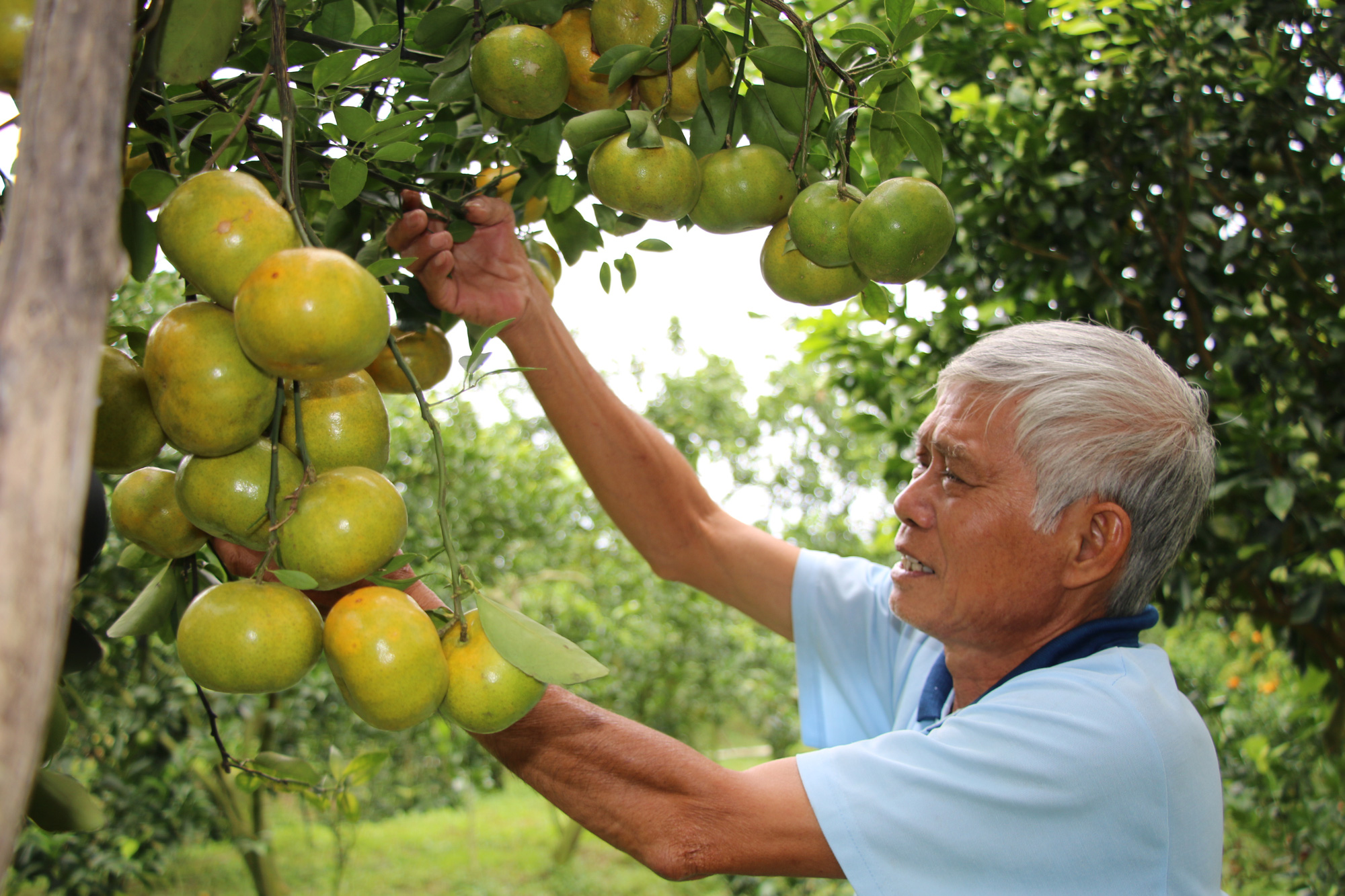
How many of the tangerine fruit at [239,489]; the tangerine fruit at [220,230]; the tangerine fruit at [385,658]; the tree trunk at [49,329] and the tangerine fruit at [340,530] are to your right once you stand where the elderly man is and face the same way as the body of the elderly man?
0

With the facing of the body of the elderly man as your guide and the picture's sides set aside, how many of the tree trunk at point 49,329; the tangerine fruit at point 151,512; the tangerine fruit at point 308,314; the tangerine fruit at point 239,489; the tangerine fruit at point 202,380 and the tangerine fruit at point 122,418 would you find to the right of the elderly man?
0

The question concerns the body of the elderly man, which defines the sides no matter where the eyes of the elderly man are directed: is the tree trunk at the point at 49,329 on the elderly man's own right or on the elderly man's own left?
on the elderly man's own left

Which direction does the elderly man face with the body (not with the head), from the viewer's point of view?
to the viewer's left

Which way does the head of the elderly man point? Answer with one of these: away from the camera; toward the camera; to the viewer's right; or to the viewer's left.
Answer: to the viewer's left

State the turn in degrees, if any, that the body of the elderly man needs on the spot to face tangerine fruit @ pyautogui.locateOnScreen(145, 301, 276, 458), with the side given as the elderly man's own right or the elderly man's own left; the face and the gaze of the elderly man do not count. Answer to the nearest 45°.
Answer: approximately 45° to the elderly man's own left

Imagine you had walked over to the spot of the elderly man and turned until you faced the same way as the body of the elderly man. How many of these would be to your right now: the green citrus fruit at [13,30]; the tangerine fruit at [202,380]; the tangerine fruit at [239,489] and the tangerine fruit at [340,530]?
0
